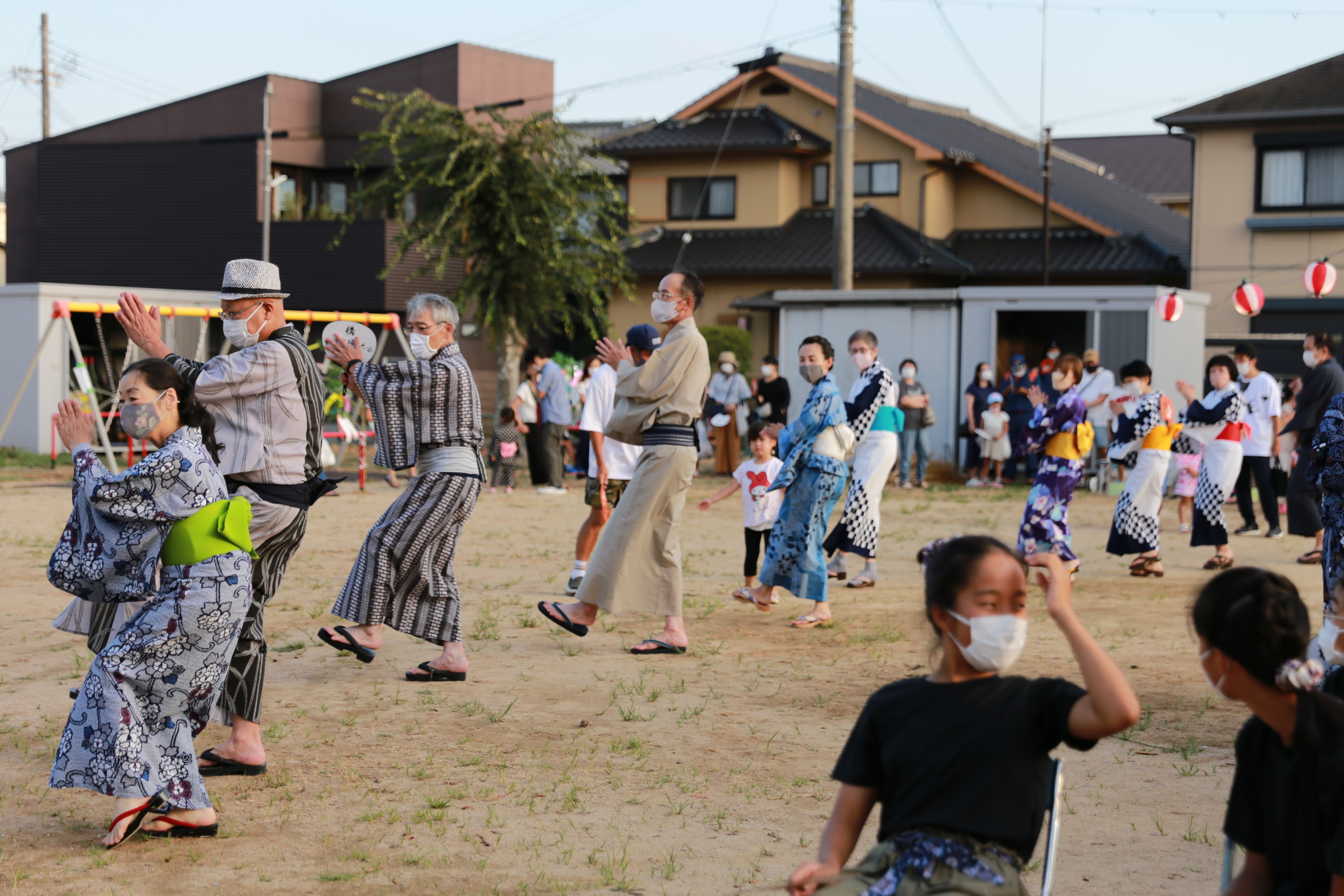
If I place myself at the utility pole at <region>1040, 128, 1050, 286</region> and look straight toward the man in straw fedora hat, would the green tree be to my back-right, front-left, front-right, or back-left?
front-right

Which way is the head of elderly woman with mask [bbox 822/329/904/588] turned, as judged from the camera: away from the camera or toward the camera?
toward the camera

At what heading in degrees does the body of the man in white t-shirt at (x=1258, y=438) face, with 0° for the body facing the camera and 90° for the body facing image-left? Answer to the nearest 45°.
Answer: approximately 45°

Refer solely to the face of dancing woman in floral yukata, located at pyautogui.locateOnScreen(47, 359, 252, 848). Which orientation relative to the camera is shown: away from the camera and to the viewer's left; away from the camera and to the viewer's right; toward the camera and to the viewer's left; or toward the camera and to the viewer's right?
toward the camera and to the viewer's left

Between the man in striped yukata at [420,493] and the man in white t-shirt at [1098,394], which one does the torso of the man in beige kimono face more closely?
the man in striped yukata

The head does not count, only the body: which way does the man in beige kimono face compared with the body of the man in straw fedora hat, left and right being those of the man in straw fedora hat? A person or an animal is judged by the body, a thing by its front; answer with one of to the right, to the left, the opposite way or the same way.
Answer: the same way

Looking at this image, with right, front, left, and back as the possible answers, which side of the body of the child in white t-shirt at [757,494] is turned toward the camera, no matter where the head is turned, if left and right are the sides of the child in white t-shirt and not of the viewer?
front

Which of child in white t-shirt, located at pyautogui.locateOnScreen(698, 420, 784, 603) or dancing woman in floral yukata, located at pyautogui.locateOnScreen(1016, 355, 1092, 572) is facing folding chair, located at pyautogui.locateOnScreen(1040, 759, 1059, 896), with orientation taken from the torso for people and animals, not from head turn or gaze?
the child in white t-shirt

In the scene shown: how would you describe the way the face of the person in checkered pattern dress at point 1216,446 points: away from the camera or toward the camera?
toward the camera

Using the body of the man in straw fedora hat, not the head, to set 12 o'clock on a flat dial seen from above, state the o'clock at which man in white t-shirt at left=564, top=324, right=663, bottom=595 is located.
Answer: The man in white t-shirt is roughly at 4 o'clock from the man in straw fedora hat.

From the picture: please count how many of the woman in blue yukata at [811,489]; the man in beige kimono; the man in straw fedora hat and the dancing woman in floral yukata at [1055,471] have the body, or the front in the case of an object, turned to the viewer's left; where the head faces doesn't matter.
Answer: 4

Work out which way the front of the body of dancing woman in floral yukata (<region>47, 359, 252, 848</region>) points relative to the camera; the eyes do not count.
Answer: to the viewer's left

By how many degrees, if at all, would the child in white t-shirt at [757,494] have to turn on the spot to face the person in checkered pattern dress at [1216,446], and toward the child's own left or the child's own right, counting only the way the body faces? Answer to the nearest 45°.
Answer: approximately 135° to the child's own left

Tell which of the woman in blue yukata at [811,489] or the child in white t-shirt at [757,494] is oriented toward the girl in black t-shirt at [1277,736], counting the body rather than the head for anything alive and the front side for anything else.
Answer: the child in white t-shirt

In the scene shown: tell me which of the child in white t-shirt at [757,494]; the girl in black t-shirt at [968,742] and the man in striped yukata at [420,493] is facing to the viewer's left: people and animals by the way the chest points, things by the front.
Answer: the man in striped yukata

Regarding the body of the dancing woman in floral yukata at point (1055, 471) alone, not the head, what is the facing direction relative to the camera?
to the viewer's left

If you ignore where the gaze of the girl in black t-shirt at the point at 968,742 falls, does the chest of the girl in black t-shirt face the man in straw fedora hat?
no

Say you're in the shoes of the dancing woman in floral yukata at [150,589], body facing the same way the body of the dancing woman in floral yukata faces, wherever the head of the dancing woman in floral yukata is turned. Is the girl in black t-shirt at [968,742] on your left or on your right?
on your left

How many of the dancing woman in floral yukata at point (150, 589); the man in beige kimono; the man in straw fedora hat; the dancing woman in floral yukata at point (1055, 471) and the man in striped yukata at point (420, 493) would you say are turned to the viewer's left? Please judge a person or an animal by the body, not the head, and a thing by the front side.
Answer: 5

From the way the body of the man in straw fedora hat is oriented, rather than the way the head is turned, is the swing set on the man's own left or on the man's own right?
on the man's own right

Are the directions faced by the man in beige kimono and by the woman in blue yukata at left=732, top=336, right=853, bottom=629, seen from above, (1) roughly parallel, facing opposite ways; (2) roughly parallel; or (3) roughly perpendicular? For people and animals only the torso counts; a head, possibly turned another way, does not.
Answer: roughly parallel

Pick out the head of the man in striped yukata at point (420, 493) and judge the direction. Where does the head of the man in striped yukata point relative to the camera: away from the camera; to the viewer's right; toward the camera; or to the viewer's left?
to the viewer's left
